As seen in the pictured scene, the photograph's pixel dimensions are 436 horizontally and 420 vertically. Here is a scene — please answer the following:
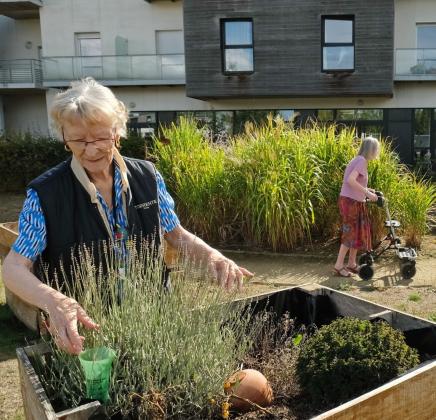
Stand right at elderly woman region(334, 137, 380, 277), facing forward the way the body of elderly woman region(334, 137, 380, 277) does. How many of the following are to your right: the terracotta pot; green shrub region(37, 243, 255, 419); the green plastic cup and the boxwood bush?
4

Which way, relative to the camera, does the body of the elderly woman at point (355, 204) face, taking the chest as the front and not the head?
to the viewer's right

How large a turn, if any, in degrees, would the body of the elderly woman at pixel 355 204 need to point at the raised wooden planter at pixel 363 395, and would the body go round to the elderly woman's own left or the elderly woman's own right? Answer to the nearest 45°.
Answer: approximately 90° to the elderly woman's own right

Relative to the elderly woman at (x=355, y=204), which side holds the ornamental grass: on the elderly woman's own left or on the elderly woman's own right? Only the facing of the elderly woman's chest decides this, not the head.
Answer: on the elderly woman's own left

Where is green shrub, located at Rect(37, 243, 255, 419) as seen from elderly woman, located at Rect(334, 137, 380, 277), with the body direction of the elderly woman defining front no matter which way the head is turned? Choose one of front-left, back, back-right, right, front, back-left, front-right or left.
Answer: right

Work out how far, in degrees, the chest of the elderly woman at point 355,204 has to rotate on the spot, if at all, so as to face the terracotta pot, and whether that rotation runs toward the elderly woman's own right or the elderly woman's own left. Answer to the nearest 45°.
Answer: approximately 90° to the elderly woman's own right

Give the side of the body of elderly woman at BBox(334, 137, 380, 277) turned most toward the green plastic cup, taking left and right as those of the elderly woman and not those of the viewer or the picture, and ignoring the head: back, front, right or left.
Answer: right

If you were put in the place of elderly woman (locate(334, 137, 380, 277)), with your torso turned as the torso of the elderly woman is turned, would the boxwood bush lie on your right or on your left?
on your right

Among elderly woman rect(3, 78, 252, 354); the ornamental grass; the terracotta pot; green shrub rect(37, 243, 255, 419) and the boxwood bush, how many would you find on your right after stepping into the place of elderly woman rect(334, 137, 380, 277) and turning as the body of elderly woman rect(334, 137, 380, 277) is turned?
4

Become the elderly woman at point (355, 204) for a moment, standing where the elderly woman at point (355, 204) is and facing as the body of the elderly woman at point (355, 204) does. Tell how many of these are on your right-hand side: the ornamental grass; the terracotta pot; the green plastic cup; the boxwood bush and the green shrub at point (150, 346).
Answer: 4

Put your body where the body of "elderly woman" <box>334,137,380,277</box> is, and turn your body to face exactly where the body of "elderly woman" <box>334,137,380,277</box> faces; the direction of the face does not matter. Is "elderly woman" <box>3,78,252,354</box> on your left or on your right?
on your right

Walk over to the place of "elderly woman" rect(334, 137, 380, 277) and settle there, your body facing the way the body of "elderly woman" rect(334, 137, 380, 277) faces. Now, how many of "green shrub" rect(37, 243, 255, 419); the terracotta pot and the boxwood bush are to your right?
3

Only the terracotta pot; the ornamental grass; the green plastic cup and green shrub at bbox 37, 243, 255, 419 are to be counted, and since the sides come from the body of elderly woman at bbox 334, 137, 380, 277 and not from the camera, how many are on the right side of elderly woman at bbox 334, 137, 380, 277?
3
